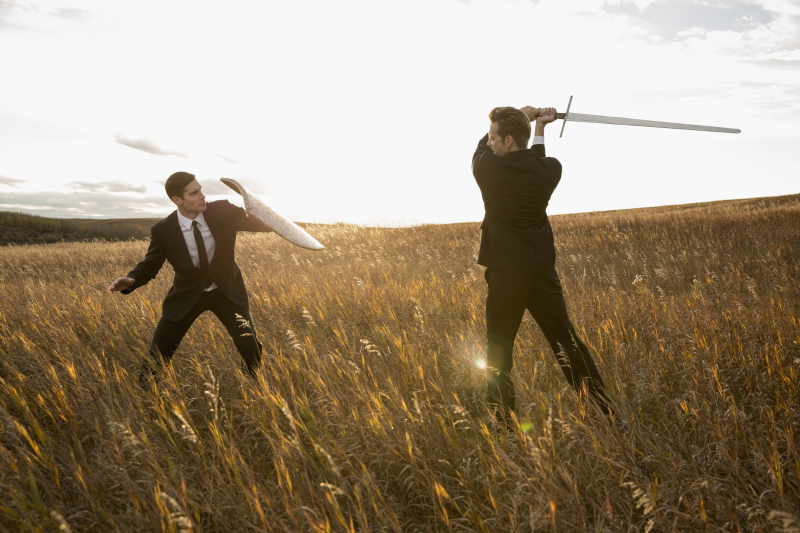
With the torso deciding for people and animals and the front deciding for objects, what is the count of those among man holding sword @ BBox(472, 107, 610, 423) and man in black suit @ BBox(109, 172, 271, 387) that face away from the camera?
1

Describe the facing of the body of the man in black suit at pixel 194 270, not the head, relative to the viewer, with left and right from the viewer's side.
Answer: facing the viewer

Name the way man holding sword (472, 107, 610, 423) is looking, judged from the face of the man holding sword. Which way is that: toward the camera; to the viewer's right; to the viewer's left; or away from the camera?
to the viewer's left

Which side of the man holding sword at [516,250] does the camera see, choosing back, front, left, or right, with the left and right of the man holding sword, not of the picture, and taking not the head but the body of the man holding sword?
back

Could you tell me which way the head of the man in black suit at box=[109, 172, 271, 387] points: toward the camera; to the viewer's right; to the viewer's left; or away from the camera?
to the viewer's right

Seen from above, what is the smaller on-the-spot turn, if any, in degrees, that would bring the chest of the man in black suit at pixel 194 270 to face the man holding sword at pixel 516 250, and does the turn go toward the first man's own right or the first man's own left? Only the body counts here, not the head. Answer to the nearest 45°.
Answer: approximately 45° to the first man's own left

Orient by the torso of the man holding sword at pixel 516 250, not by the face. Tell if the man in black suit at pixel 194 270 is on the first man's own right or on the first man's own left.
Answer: on the first man's own left

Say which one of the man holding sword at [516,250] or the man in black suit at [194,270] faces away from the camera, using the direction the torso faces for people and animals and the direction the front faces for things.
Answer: the man holding sword
